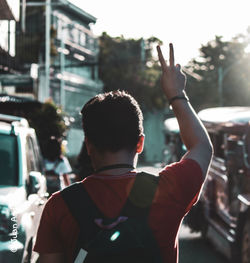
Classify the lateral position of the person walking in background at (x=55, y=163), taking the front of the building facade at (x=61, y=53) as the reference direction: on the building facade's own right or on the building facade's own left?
on the building facade's own right

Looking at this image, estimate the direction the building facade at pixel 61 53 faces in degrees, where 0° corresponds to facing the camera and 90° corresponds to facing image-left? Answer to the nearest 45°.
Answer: approximately 315°

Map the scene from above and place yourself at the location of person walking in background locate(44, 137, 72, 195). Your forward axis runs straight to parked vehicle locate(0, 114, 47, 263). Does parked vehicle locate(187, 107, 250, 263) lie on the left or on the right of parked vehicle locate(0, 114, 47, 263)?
left
